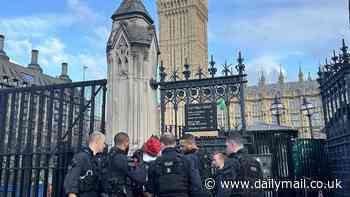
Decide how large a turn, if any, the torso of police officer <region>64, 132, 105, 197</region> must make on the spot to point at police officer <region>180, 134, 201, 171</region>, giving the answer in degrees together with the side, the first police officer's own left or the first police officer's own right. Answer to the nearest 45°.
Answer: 0° — they already face them

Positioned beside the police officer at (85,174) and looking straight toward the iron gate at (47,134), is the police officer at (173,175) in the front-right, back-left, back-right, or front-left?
back-right

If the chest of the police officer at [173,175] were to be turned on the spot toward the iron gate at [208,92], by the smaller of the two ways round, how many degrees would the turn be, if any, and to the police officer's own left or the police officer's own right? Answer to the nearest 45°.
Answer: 0° — they already face it

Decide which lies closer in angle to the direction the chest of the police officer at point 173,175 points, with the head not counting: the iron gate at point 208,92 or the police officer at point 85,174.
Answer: the iron gate

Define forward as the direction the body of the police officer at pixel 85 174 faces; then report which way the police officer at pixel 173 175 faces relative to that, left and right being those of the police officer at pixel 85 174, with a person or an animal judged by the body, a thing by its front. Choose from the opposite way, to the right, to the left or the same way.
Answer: to the left

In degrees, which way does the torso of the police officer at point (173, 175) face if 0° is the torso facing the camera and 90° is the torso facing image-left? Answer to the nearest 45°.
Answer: approximately 180°

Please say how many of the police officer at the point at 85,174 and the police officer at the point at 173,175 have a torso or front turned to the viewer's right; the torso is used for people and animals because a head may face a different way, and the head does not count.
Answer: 1

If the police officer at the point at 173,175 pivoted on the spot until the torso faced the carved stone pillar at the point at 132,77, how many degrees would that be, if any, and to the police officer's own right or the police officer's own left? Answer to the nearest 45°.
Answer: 0° — they already face it

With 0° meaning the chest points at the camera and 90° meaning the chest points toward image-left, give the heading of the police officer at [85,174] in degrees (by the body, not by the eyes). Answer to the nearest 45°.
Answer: approximately 270°

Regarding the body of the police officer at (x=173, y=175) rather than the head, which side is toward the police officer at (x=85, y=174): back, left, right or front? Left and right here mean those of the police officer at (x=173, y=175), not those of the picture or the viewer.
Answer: left
